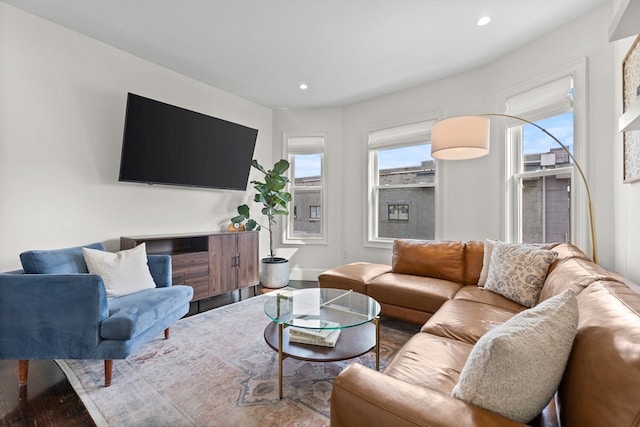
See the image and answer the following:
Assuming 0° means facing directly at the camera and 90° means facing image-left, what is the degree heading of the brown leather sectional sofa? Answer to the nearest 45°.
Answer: approximately 45°

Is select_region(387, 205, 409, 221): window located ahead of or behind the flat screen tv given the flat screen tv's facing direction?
ahead

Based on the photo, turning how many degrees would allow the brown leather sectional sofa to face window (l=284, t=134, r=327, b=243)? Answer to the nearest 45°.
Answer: approximately 90° to its right

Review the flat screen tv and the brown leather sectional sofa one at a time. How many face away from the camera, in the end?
0

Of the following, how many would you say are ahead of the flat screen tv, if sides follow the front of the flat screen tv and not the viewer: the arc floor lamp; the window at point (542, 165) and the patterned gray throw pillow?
3

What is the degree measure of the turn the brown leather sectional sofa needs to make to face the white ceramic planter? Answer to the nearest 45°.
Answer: approximately 90° to its right

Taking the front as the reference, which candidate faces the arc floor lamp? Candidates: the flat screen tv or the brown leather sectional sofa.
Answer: the flat screen tv

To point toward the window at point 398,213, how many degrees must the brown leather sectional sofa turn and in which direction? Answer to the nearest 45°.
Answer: approximately 135° to its right

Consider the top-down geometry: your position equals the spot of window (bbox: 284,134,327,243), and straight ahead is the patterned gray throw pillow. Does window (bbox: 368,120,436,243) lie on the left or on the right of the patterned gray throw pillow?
left

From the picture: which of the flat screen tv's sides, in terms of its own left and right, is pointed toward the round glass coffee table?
front

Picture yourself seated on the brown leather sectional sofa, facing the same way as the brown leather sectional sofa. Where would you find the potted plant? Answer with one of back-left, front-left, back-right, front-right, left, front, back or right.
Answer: right

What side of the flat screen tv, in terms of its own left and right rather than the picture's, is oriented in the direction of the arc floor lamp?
front
